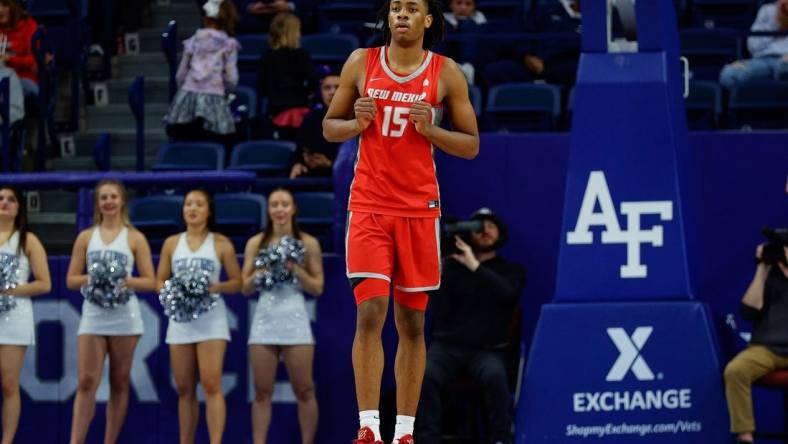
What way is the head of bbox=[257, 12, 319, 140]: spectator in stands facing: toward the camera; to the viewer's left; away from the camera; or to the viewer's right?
away from the camera

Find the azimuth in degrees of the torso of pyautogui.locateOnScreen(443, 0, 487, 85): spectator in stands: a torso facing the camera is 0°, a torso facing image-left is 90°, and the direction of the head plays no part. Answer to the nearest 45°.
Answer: approximately 0°

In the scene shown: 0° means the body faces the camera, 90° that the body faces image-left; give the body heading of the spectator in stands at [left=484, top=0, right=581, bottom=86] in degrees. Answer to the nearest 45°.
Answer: approximately 45°

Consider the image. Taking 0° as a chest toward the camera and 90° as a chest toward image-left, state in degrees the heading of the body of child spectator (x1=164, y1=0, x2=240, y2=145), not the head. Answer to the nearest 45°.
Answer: approximately 180°

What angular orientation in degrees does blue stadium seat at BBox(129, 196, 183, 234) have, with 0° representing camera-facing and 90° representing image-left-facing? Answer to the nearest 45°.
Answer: approximately 0°

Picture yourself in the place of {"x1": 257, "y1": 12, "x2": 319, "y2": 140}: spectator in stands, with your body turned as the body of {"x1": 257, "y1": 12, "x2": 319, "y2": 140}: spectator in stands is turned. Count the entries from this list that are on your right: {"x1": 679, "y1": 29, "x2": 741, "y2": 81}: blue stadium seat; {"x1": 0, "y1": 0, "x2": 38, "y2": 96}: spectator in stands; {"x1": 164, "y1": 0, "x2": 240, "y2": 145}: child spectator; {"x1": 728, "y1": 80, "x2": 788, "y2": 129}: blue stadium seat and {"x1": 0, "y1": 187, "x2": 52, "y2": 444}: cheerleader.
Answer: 2

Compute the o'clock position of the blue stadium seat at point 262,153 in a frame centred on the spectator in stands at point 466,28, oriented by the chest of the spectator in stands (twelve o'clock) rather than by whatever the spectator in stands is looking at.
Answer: The blue stadium seat is roughly at 2 o'clock from the spectator in stands.
